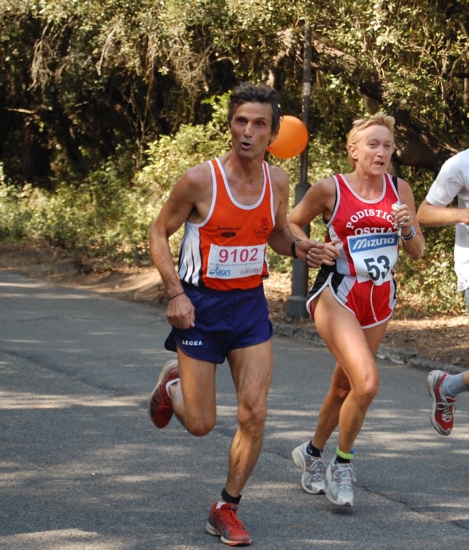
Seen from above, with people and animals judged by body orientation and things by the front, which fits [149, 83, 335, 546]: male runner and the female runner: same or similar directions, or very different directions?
same or similar directions

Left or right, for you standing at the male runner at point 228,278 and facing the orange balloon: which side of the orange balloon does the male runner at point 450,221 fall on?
right

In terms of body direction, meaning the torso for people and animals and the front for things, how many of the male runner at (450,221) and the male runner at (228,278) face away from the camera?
0

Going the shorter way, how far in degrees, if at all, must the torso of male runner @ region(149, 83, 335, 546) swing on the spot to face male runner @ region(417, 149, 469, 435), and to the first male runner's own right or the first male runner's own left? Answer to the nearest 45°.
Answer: approximately 90° to the first male runner's own left

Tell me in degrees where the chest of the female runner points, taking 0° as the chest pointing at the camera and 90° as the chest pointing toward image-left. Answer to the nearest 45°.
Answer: approximately 315°

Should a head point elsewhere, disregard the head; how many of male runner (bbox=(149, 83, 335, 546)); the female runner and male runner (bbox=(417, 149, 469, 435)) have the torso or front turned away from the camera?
0

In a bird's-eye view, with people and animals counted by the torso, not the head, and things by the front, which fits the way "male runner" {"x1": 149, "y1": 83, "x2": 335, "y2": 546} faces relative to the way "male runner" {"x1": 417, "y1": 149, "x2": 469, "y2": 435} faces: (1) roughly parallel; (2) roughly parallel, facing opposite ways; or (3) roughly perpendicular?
roughly parallel

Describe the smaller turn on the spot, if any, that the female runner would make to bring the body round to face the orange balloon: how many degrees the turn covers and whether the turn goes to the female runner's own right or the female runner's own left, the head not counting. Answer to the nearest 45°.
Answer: approximately 135° to the female runner's own left

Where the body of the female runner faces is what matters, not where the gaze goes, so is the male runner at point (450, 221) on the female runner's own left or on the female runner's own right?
on the female runner's own left

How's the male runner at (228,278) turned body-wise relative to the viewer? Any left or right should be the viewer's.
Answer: facing the viewer and to the right of the viewer

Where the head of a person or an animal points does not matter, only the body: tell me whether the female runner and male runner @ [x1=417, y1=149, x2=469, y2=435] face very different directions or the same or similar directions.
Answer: same or similar directions
